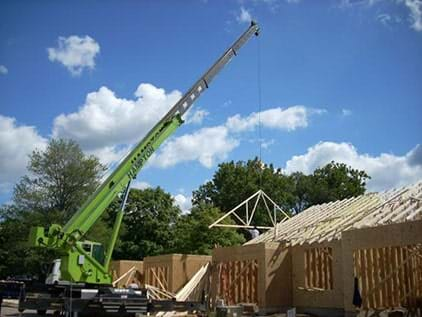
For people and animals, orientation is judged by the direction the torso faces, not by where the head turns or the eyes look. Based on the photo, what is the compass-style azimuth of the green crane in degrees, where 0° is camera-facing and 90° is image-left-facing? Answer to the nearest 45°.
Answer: approximately 270°

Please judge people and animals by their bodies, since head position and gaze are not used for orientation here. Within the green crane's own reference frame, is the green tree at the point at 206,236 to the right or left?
on its left

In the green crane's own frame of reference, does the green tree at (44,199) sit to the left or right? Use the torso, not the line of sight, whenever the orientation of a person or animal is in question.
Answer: on its left

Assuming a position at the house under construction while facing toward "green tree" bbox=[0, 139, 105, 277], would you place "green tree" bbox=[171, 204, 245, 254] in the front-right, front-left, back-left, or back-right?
front-right

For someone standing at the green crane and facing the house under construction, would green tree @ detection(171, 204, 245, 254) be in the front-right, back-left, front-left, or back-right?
front-left

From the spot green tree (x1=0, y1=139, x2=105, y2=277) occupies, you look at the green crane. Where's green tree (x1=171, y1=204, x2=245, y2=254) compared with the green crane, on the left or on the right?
left

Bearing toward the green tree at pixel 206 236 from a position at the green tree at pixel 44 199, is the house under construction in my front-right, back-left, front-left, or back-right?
front-right

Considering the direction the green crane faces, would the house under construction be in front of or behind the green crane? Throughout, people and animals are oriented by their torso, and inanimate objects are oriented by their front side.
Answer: in front

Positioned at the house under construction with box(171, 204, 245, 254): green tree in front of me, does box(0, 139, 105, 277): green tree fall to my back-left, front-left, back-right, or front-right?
front-left

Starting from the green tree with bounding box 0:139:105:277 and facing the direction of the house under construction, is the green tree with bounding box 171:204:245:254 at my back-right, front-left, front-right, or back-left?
front-left

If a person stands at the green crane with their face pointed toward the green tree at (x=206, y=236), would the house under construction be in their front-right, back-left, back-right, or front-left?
front-right
